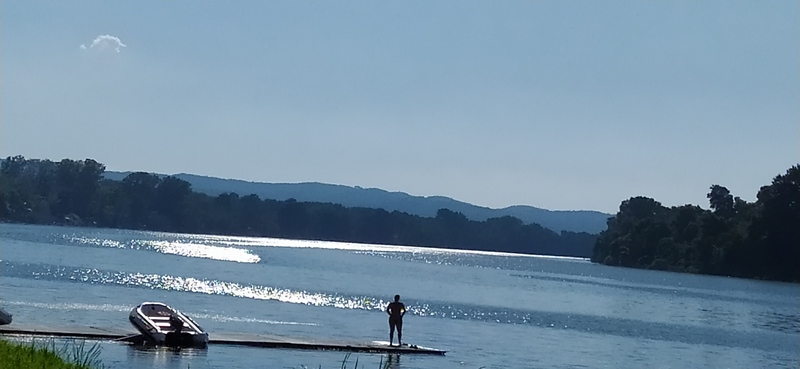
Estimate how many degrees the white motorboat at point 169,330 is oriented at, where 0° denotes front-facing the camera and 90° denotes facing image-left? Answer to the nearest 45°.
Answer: approximately 135°
